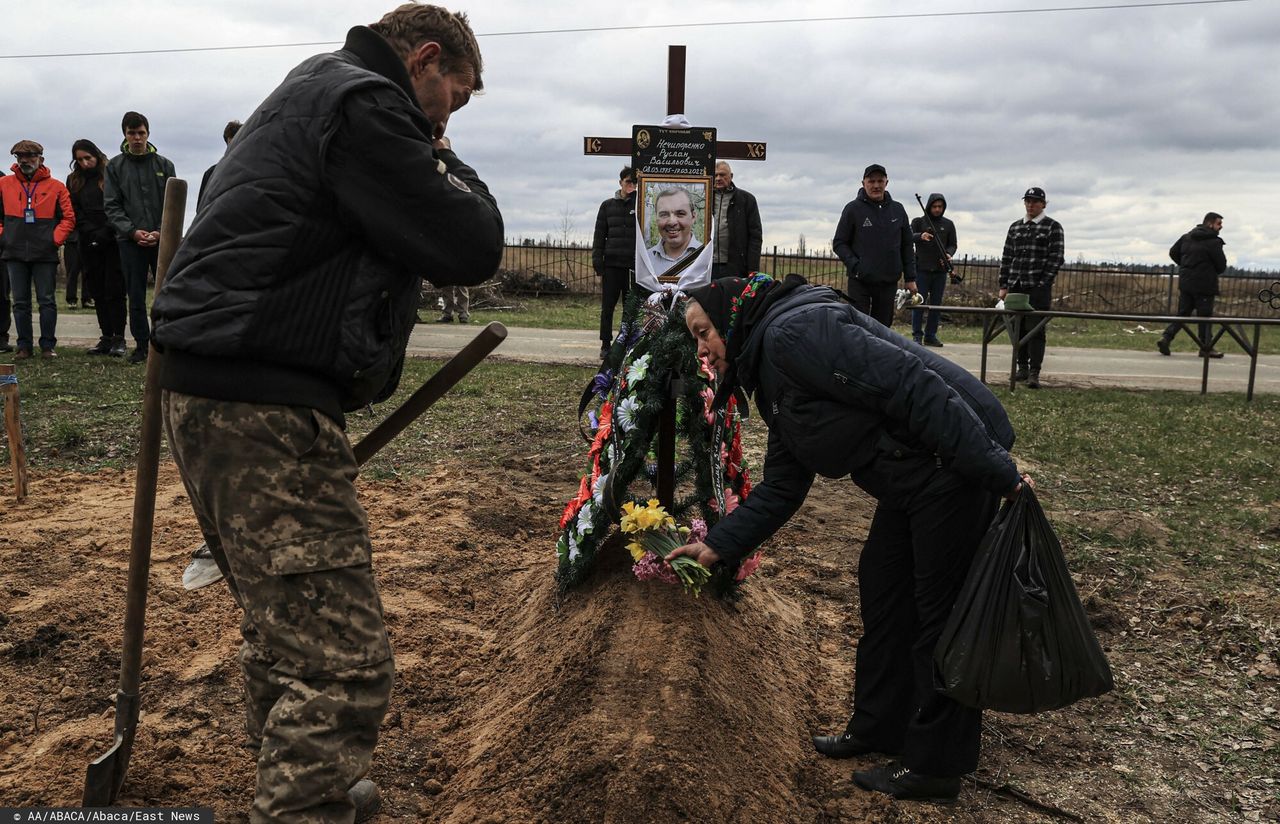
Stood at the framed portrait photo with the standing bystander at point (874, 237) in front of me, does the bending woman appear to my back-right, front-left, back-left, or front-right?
back-right

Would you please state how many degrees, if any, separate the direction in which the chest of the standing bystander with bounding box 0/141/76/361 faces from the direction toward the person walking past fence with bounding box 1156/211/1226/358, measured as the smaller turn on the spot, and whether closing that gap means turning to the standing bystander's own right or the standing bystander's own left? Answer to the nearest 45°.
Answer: approximately 90° to the standing bystander's own left

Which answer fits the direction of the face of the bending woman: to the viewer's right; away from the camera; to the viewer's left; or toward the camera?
to the viewer's left

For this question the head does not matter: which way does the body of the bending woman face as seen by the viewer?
to the viewer's left

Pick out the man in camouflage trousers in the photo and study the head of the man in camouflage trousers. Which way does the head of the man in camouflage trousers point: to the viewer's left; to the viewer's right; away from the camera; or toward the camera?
to the viewer's right

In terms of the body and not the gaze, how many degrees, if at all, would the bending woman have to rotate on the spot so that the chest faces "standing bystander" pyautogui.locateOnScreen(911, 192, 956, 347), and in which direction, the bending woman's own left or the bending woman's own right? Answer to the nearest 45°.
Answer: approximately 90° to the bending woman's own right

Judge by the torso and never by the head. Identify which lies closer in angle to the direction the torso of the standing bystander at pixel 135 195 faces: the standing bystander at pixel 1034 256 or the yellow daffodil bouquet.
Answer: the yellow daffodil bouquet
